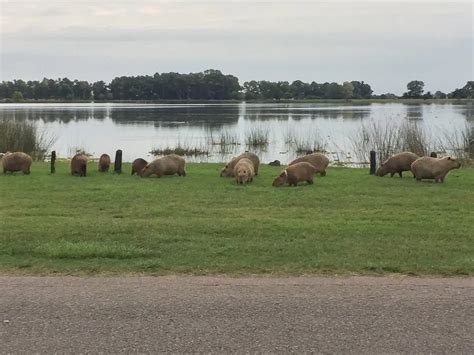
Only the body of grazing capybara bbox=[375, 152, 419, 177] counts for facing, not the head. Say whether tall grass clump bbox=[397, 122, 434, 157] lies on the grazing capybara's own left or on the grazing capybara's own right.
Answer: on the grazing capybara's own right

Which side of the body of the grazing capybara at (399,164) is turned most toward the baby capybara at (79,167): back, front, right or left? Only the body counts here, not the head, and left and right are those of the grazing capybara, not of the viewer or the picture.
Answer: front

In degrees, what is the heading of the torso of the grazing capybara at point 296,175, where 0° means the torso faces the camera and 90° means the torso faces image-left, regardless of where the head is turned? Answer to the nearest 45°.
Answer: approximately 90°

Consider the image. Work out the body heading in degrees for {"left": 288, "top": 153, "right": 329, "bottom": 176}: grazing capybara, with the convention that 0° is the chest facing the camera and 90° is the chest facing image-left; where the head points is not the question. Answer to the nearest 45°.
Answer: approximately 90°

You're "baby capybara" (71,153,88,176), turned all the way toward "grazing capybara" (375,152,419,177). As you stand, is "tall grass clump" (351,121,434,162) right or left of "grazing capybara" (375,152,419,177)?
left

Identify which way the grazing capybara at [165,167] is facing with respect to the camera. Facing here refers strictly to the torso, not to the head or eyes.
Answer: to the viewer's left

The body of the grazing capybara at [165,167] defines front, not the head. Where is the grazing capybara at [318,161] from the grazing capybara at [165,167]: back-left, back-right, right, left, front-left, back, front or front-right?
back

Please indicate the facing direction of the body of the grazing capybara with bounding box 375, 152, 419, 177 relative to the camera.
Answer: to the viewer's left

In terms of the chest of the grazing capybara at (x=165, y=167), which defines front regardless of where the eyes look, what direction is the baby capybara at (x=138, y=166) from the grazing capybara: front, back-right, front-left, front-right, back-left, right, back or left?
front-right

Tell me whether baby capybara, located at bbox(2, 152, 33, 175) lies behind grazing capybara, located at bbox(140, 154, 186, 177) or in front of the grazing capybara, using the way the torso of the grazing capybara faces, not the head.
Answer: in front
